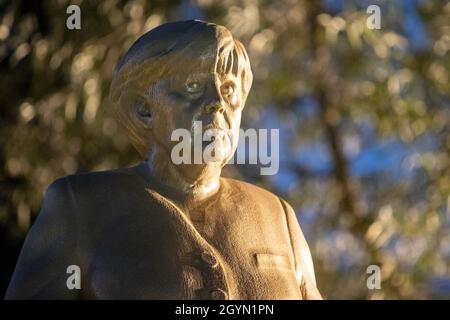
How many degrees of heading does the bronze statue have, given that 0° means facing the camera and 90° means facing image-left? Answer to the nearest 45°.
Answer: approximately 315°
